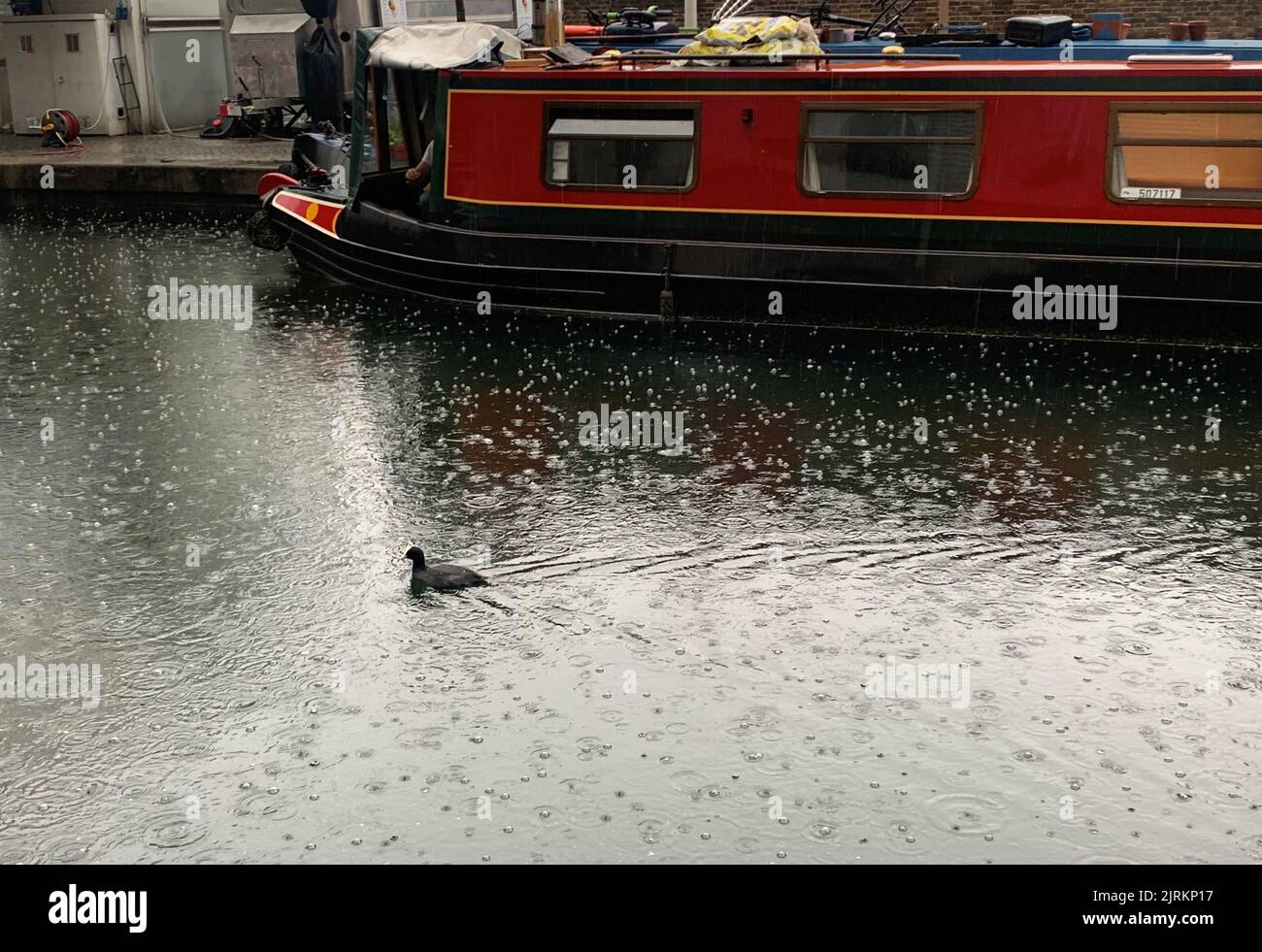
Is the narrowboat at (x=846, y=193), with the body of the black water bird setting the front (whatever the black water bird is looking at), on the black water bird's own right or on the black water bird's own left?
on the black water bird's own right

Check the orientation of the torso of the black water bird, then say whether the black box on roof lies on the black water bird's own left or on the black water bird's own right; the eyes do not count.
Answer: on the black water bird's own right

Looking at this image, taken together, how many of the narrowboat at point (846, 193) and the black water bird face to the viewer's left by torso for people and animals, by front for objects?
2

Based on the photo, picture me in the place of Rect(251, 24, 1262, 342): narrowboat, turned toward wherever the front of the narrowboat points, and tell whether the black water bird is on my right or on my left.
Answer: on my left

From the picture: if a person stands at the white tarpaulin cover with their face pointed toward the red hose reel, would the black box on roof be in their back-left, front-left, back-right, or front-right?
back-right

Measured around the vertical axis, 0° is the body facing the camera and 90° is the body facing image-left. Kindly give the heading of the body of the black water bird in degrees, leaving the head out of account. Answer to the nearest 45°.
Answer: approximately 90°

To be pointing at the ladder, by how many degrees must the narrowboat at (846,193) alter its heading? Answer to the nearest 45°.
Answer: approximately 45° to its right

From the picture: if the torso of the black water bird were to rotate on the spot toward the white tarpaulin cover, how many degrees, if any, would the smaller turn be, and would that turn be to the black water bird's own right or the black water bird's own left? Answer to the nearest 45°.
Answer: approximately 90° to the black water bird's own right

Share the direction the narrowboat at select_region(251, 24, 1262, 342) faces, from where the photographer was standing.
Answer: facing to the left of the viewer

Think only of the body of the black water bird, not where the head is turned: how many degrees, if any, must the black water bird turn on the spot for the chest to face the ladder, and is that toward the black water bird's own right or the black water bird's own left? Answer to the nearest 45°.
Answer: approximately 90° to the black water bird's own right
